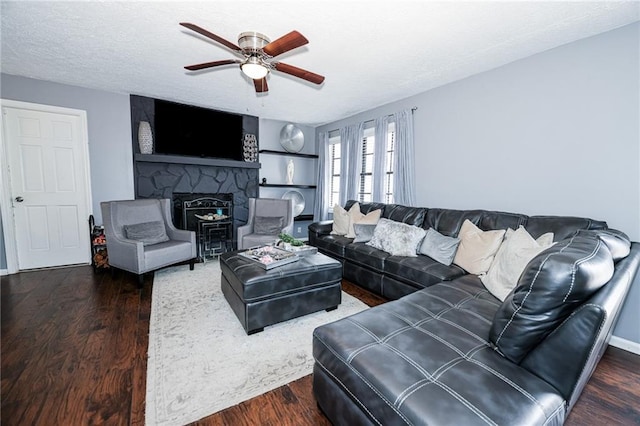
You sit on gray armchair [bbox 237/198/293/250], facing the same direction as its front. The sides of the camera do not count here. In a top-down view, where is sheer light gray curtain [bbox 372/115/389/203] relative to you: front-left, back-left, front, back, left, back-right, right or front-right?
back-left

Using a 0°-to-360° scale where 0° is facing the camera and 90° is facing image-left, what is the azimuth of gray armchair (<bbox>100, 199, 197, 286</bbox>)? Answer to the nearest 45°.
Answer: approximately 315°

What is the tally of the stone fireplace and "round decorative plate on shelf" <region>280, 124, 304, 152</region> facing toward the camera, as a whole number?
2

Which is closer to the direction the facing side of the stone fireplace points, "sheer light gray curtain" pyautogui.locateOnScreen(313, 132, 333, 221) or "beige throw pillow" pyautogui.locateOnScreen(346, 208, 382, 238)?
the beige throw pillow

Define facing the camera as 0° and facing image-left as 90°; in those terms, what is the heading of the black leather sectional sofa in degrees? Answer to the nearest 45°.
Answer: approximately 45°

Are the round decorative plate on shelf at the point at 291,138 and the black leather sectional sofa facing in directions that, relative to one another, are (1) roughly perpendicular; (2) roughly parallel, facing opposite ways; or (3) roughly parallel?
roughly perpendicular

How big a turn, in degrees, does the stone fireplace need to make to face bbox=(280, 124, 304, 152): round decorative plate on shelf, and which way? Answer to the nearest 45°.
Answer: approximately 90° to its left

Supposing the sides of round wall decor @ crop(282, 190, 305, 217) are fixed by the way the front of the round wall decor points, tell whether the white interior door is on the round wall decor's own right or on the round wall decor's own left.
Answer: on the round wall decor's own right

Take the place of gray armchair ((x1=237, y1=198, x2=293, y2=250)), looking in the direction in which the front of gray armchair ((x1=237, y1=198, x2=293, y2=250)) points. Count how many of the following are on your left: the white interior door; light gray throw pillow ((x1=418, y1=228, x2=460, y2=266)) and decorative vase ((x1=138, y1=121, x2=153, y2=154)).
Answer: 1

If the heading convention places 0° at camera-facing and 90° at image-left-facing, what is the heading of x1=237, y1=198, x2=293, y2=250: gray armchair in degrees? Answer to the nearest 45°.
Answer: approximately 45°

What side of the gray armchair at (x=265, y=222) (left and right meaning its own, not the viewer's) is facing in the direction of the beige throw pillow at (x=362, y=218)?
left

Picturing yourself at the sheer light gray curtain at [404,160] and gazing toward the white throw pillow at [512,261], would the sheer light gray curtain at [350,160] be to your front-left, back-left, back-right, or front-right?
back-right
